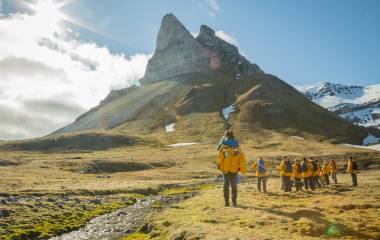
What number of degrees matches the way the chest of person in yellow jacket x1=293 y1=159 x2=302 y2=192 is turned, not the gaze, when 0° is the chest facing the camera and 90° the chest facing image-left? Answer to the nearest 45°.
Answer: approximately 180°

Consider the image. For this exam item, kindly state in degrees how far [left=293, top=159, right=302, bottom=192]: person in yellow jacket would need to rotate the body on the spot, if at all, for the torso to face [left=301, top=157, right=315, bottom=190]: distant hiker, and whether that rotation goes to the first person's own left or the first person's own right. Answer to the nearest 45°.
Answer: approximately 45° to the first person's own right
